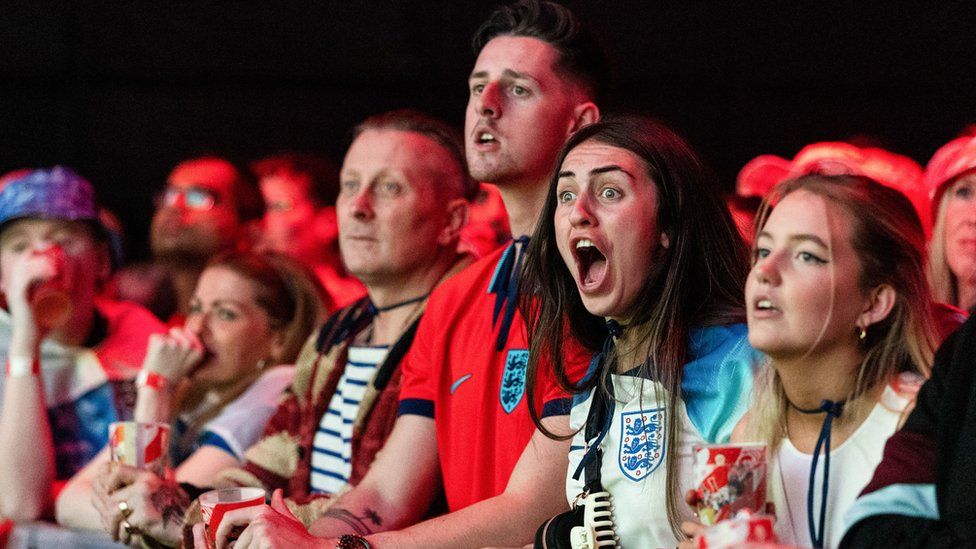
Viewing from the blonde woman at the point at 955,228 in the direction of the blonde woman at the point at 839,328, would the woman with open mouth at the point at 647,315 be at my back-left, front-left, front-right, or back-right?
front-right

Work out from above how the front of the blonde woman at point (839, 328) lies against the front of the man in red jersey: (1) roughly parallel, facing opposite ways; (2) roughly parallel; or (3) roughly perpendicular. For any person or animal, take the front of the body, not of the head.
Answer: roughly parallel

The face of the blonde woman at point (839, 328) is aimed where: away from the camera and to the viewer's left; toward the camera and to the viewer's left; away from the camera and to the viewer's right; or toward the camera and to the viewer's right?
toward the camera and to the viewer's left

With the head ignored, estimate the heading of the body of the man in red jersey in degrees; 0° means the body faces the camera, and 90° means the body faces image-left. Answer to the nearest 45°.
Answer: approximately 45°

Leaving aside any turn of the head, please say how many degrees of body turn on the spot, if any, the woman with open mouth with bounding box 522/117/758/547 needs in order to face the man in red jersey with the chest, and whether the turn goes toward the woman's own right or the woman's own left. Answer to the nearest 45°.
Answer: approximately 90° to the woman's own right

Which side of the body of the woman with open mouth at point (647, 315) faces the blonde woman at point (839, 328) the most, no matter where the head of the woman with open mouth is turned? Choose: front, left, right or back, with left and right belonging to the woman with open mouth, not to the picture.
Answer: left

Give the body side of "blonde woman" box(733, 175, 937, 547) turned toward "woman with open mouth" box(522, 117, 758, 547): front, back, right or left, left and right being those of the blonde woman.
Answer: right

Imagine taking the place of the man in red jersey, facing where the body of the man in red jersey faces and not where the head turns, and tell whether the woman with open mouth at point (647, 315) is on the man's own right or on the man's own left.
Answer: on the man's own left

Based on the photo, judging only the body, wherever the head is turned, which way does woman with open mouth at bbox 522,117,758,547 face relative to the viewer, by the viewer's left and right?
facing the viewer and to the left of the viewer

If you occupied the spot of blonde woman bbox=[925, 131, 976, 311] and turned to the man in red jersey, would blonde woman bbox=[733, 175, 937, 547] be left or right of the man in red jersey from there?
left

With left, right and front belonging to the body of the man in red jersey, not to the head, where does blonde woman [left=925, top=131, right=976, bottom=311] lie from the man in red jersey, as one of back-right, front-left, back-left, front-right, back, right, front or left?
back-left

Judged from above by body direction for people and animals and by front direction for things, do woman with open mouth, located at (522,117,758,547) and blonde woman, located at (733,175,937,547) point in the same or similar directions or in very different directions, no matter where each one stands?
same or similar directions

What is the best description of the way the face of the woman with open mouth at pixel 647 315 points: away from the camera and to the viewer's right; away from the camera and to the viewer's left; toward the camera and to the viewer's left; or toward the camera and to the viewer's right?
toward the camera and to the viewer's left

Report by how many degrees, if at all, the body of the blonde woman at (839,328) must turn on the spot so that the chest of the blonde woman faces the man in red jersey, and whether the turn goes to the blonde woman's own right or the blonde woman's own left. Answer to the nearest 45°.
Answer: approximately 90° to the blonde woman's own right
